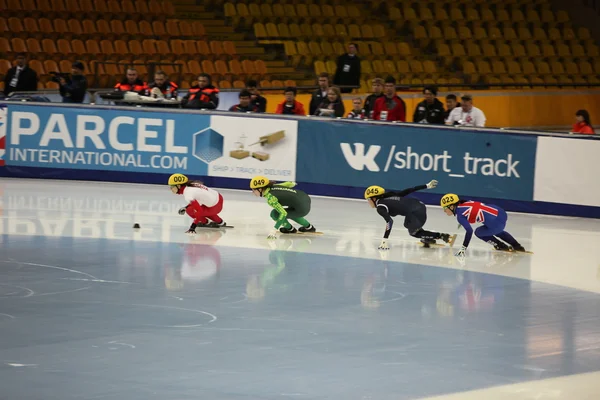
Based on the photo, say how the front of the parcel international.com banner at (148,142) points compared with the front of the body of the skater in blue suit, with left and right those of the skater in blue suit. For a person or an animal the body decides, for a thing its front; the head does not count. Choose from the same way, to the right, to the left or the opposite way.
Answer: to the left

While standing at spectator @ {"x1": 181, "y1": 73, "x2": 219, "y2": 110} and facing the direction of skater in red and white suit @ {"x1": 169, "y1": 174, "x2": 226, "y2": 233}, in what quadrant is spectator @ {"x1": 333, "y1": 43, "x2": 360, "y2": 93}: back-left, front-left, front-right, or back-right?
back-left

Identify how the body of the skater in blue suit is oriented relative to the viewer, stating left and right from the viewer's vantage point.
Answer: facing to the left of the viewer

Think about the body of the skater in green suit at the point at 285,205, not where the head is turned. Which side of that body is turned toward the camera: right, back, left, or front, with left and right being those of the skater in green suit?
left

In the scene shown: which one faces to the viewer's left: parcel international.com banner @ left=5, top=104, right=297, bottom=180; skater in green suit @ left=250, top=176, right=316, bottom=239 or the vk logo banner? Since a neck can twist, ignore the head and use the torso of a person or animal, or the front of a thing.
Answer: the skater in green suit

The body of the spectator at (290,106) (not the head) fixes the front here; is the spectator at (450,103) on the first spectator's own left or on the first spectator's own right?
on the first spectator's own left

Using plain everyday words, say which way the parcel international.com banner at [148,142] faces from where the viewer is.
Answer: facing the viewer

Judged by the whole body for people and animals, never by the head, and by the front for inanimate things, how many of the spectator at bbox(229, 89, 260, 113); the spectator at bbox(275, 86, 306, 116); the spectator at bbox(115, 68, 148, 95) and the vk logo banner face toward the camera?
4

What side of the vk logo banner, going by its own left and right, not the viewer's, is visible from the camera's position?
front

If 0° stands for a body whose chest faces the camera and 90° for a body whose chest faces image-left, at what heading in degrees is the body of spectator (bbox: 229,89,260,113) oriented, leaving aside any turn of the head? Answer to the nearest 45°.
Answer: approximately 0°

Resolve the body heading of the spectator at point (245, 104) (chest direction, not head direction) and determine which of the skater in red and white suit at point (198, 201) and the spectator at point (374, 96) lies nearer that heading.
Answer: the skater in red and white suit

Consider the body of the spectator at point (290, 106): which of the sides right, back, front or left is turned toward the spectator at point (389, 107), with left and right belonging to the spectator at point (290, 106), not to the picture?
left
